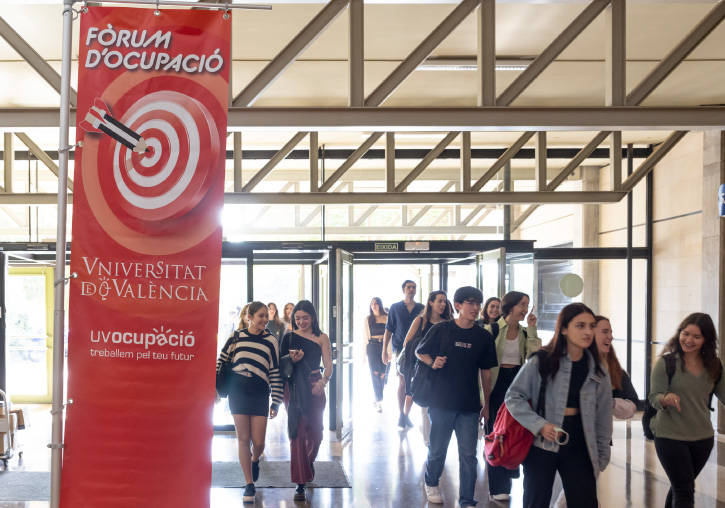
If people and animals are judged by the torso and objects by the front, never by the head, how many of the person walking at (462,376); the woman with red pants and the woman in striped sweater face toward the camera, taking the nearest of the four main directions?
3

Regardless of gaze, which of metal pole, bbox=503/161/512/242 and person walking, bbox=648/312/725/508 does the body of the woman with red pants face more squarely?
the person walking

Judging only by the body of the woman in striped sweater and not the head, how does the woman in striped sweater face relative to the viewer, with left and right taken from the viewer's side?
facing the viewer

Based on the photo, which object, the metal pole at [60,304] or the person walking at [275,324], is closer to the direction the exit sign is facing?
the metal pole

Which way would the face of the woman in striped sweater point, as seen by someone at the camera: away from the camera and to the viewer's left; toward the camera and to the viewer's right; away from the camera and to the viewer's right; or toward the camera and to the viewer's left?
toward the camera and to the viewer's right

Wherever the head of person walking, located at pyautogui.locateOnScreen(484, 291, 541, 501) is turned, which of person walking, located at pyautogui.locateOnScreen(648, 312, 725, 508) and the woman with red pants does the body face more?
the person walking

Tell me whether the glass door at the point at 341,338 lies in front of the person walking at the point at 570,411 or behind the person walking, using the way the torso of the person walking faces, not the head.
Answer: behind

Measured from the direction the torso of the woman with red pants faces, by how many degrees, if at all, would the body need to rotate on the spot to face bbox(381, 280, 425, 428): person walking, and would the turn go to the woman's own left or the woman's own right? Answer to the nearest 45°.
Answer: approximately 180°

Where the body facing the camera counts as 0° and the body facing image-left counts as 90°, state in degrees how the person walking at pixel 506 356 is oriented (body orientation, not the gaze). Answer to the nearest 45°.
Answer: approximately 315°

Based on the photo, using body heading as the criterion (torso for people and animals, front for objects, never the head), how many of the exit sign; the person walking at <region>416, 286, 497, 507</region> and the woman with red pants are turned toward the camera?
3

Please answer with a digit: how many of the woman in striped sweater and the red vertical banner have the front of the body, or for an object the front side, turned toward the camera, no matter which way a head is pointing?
2

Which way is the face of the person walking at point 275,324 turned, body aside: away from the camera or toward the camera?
toward the camera

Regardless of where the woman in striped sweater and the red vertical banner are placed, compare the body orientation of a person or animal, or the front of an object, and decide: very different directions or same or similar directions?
same or similar directions

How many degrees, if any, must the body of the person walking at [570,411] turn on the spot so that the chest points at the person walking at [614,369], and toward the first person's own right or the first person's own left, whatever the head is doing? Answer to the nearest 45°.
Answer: approximately 135° to the first person's own left

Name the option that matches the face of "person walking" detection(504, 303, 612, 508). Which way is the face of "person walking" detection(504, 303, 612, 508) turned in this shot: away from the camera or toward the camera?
toward the camera

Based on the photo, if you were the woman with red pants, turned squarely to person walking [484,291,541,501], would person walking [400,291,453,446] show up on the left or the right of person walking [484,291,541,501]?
left

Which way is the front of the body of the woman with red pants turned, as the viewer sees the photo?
toward the camera

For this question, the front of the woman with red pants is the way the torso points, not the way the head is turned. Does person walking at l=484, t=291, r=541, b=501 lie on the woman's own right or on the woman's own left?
on the woman's own left

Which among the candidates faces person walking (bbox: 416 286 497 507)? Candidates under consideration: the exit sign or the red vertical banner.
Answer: the exit sign
